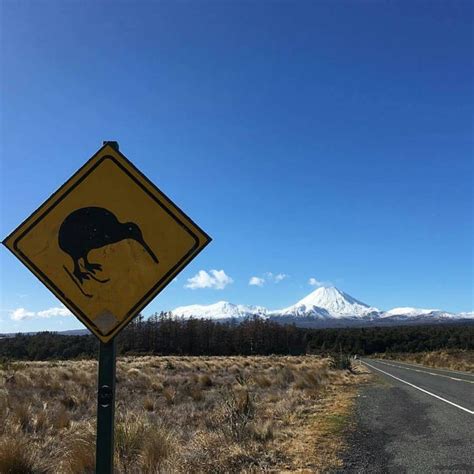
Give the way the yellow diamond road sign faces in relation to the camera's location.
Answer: facing the viewer
